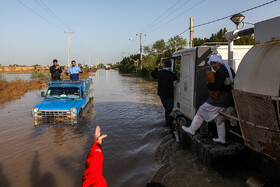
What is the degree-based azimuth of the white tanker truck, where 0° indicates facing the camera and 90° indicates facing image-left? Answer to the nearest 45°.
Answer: approximately 135°

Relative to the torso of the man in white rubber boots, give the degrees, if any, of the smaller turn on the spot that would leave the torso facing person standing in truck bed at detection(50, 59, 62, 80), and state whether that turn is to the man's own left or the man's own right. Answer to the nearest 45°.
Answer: approximately 45° to the man's own right

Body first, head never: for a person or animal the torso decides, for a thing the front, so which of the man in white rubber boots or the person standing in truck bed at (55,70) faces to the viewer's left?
the man in white rubber boots

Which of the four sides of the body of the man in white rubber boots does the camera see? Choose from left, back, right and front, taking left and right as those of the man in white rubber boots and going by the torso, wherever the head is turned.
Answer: left

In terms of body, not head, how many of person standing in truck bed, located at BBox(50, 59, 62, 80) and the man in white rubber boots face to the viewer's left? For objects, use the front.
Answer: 1

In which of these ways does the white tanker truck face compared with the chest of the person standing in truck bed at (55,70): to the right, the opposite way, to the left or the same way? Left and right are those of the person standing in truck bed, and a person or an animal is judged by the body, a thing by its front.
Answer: the opposite way

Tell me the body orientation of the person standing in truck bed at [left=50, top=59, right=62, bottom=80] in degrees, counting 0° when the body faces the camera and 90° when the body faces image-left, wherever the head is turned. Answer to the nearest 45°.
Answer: approximately 0°

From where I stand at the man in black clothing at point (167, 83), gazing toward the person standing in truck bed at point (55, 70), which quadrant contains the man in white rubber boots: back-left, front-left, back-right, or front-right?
back-left
